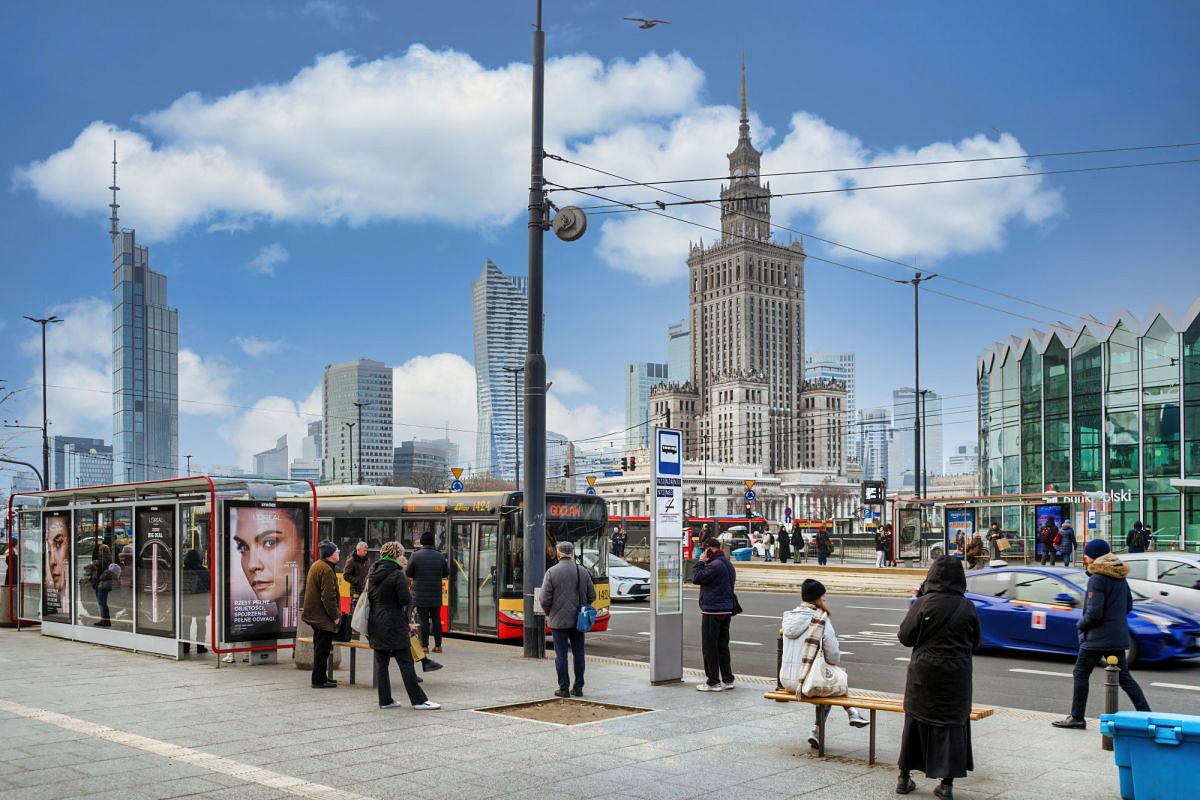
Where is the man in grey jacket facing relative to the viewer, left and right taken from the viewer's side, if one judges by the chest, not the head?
facing away from the viewer

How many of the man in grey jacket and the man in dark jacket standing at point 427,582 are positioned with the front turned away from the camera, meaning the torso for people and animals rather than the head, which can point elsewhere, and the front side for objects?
2

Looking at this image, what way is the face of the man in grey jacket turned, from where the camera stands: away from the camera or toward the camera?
away from the camera

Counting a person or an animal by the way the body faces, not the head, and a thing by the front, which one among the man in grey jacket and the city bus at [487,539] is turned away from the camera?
the man in grey jacket

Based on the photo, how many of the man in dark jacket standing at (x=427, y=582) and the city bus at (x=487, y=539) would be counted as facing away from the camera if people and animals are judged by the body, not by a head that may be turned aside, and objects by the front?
1

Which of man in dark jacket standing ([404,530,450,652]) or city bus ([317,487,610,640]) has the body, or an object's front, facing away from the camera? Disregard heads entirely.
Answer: the man in dark jacket standing

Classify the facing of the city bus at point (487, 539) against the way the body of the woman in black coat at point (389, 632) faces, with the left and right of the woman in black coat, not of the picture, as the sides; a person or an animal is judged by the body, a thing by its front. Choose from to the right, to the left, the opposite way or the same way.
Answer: to the right

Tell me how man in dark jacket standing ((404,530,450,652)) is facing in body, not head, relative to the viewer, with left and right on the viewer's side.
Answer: facing away from the viewer

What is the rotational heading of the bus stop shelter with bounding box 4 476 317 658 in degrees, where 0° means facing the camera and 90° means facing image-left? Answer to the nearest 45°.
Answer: approximately 225°

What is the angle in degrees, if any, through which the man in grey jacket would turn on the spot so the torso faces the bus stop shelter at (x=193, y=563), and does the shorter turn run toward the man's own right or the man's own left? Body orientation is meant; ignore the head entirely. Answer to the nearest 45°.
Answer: approximately 45° to the man's own left

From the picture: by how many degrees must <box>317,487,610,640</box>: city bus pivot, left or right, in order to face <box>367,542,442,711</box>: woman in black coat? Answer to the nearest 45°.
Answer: approximately 45° to its right

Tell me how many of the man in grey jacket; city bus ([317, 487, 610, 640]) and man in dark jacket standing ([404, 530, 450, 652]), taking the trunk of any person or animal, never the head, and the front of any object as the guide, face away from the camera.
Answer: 2
